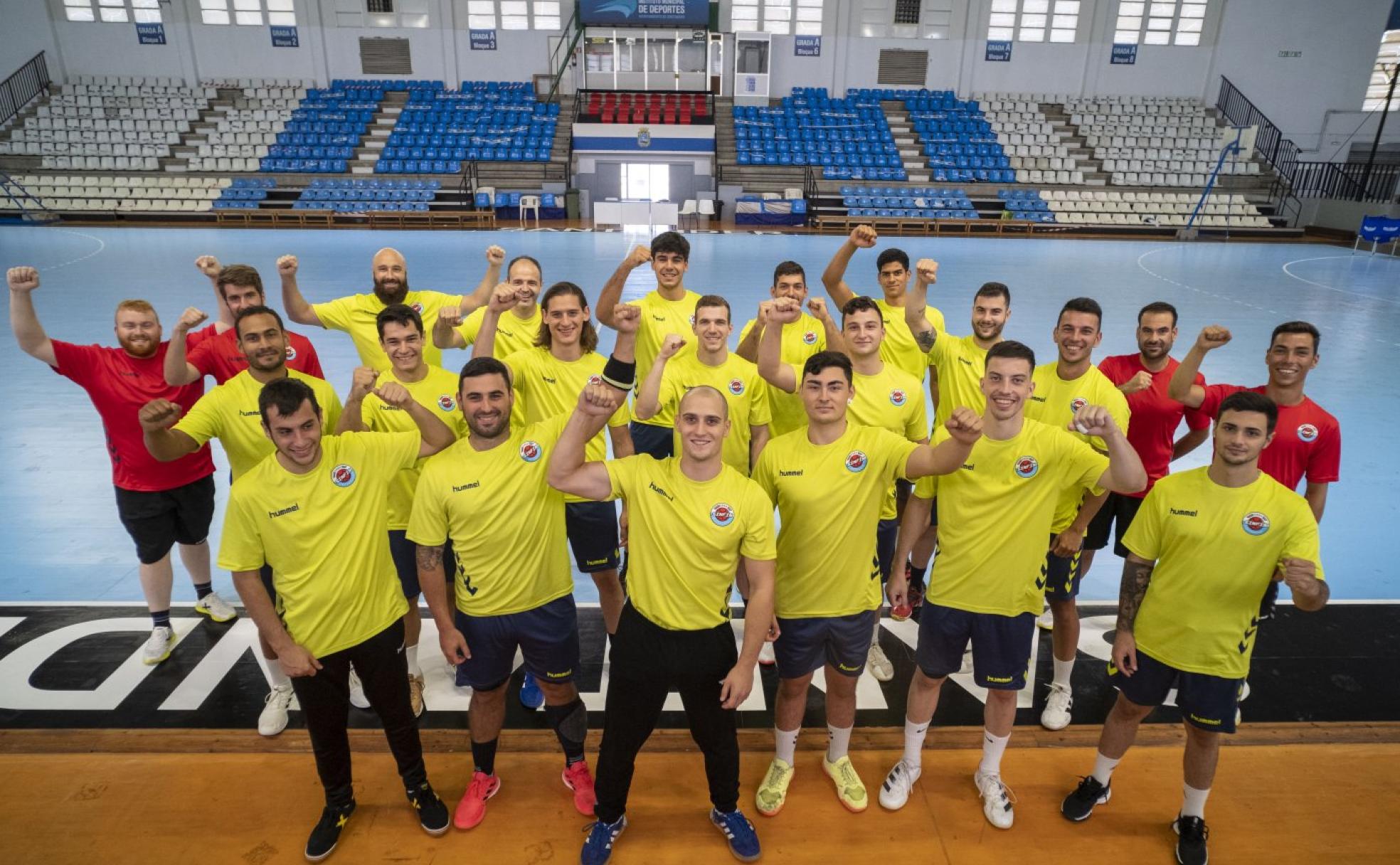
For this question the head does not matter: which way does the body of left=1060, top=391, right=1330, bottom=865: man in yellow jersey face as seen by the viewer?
toward the camera

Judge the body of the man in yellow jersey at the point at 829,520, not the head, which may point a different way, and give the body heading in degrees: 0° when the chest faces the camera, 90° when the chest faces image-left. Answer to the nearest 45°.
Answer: approximately 0°

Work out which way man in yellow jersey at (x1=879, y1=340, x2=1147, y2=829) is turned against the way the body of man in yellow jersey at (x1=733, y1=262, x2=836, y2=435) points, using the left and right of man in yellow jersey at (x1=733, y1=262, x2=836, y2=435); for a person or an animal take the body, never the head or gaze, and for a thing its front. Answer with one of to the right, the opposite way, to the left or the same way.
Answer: the same way

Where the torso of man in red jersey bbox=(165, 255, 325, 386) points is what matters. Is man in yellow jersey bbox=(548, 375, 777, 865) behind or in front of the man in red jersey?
in front

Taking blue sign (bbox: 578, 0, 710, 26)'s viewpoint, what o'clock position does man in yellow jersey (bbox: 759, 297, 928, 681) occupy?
The man in yellow jersey is roughly at 12 o'clock from the blue sign.

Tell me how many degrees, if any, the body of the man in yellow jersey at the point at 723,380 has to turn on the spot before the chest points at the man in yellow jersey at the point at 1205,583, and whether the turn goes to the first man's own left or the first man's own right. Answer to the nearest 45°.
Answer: approximately 45° to the first man's own left

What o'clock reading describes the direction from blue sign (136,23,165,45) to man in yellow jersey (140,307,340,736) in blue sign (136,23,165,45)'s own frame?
The man in yellow jersey is roughly at 12 o'clock from the blue sign.

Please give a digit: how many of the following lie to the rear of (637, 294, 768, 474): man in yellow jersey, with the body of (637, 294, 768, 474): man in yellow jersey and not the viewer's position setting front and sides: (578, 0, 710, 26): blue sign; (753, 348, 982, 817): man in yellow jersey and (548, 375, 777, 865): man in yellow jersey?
1

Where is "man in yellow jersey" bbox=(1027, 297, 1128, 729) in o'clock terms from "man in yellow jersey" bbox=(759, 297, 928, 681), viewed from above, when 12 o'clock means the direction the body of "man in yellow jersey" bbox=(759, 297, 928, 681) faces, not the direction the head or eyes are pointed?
"man in yellow jersey" bbox=(1027, 297, 1128, 729) is roughly at 9 o'clock from "man in yellow jersey" bbox=(759, 297, 928, 681).

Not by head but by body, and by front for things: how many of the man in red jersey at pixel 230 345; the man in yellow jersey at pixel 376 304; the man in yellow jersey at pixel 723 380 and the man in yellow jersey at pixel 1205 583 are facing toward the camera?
4

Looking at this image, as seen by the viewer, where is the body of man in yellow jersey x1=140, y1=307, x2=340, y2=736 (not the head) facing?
toward the camera

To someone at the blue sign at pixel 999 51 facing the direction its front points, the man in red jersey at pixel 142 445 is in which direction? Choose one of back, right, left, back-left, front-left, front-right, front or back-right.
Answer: front

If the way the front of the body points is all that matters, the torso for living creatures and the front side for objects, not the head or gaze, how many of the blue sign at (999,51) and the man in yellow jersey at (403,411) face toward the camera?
2

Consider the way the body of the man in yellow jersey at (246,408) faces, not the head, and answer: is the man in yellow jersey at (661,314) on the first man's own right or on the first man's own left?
on the first man's own left

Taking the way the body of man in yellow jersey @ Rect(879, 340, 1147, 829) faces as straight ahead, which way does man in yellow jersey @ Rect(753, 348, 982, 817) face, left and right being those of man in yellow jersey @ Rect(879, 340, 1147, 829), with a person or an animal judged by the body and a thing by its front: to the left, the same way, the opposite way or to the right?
the same way

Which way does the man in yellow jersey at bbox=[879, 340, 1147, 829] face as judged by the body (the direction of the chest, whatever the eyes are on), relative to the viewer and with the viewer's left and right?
facing the viewer

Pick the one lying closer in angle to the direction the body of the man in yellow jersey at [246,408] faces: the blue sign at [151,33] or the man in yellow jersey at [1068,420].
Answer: the man in yellow jersey
